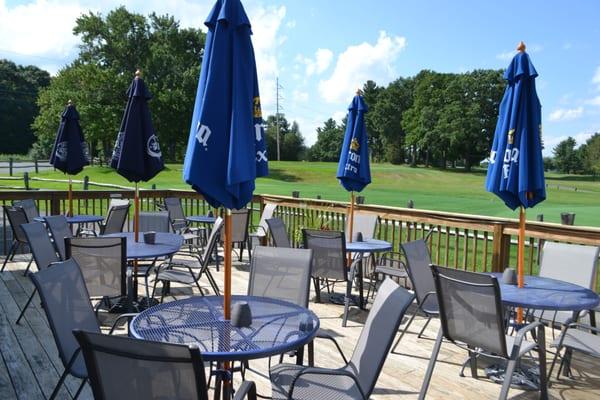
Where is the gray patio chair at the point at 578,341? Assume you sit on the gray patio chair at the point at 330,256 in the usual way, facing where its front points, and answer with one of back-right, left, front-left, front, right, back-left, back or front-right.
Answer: right

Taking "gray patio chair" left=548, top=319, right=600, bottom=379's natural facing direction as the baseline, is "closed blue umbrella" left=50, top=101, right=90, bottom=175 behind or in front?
in front

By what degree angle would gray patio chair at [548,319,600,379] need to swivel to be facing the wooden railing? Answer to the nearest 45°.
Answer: approximately 45° to its right

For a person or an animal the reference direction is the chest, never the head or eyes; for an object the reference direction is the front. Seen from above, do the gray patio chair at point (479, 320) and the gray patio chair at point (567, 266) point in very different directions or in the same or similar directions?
very different directions

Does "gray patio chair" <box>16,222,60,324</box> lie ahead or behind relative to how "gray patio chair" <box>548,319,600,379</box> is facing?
ahead

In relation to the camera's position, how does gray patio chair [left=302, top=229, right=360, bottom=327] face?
facing away from the viewer and to the right of the viewer

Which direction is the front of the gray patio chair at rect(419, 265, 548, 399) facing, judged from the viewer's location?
facing away from the viewer and to the right of the viewer

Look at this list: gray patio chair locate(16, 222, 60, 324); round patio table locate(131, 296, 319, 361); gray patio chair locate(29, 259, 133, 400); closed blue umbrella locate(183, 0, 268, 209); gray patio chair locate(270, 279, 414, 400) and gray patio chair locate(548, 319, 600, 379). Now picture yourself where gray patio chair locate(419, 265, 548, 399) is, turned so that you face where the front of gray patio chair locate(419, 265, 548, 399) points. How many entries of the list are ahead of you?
1

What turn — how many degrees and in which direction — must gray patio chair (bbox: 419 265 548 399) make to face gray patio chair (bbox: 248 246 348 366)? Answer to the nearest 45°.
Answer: approximately 135° to its left

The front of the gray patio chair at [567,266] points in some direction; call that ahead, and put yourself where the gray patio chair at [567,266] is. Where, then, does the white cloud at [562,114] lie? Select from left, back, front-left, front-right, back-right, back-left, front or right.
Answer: back-right

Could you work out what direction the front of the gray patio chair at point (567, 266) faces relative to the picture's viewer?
facing the viewer and to the left of the viewer
